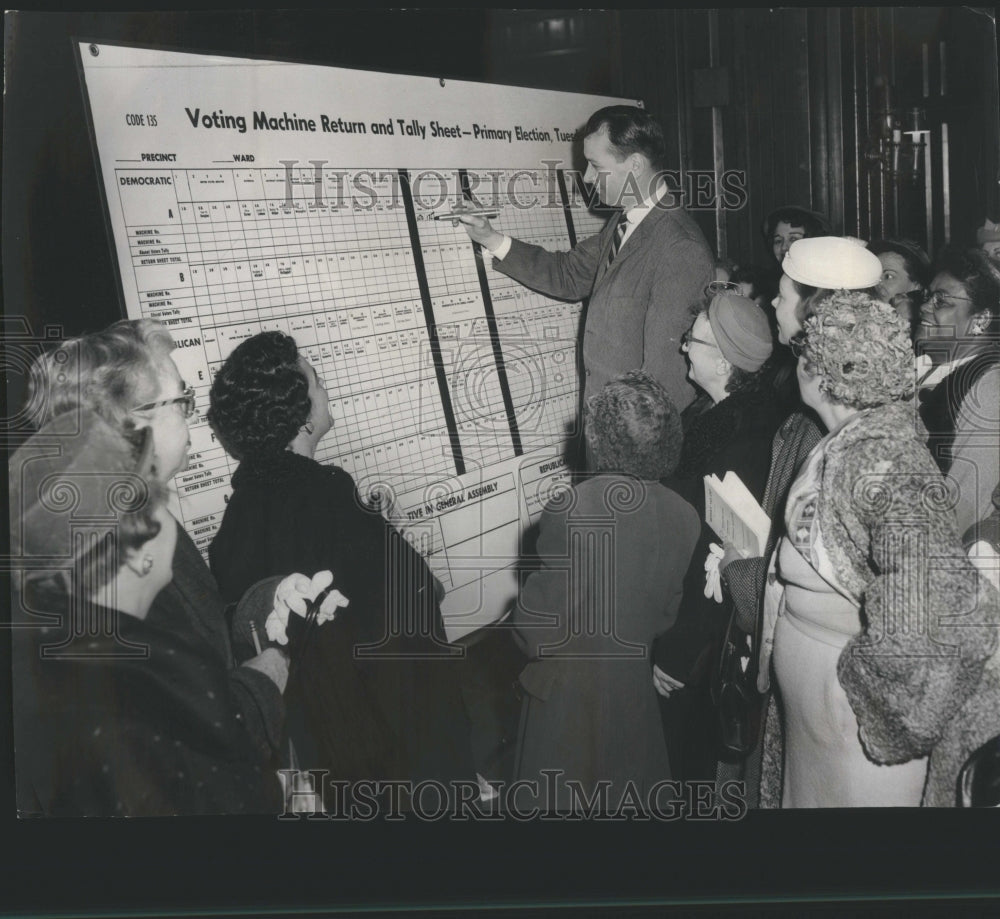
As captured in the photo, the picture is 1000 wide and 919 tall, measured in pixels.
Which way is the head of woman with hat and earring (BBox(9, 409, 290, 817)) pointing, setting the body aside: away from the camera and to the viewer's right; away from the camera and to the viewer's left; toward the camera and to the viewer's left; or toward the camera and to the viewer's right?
away from the camera and to the viewer's right

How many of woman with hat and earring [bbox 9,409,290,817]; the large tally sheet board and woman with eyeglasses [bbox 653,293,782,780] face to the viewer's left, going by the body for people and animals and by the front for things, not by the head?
1

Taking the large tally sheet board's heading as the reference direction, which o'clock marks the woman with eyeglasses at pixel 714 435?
The woman with eyeglasses is roughly at 11 o'clock from the large tally sheet board.

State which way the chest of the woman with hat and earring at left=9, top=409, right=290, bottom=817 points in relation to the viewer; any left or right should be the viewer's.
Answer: facing away from the viewer and to the right of the viewer

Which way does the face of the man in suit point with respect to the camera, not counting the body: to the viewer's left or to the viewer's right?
to the viewer's left

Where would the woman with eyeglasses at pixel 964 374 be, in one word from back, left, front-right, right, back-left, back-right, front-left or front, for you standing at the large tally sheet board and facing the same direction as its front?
front-left

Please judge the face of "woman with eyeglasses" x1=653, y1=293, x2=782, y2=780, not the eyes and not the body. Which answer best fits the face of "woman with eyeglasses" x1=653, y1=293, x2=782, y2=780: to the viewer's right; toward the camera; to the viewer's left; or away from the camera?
to the viewer's left

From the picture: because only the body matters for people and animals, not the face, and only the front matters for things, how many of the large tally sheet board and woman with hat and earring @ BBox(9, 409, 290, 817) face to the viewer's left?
0

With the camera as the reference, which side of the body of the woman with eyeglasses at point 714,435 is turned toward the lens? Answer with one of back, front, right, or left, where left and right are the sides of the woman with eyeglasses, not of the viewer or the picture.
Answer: left

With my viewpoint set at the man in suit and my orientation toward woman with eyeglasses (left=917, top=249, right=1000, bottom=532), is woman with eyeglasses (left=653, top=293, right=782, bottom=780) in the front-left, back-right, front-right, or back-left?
front-right

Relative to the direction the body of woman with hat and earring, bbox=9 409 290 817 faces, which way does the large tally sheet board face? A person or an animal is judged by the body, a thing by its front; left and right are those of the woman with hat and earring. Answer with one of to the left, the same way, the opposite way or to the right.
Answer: to the right

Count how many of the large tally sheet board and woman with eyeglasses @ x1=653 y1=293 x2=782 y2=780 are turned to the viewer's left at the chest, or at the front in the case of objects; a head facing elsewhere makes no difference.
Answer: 1

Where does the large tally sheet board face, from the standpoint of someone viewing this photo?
facing the viewer and to the right of the viewer

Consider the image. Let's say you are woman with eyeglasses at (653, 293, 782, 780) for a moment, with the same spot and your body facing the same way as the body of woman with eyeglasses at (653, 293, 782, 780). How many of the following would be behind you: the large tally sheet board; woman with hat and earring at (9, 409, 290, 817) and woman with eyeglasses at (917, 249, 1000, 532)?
1
